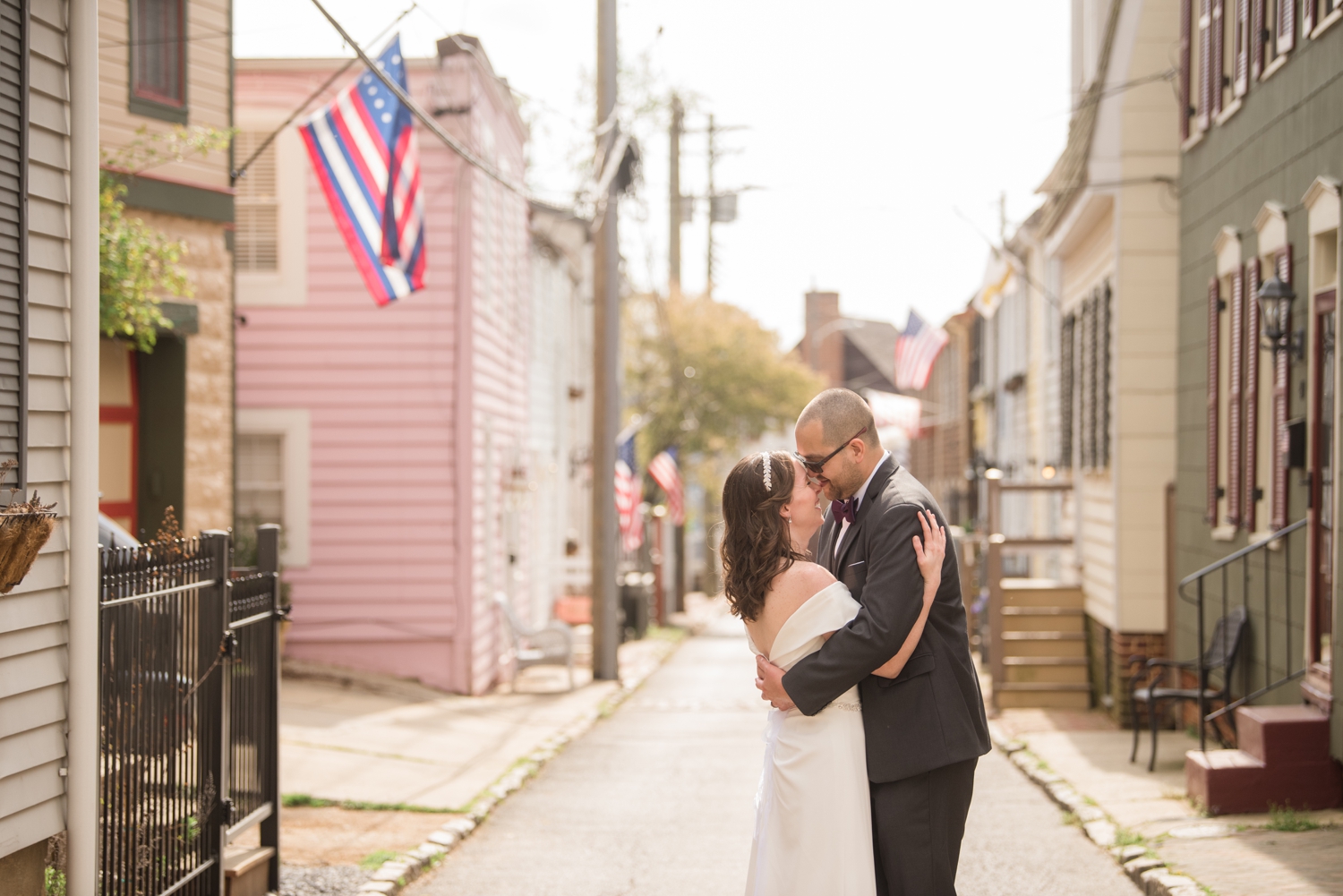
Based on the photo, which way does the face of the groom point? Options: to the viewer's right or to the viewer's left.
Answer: to the viewer's left

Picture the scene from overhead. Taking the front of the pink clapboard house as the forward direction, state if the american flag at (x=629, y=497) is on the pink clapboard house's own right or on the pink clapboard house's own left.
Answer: on the pink clapboard house's own left

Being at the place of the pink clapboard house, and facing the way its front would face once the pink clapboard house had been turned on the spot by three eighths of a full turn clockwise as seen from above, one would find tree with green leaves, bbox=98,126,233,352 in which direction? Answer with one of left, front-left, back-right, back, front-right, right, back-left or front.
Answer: front-left

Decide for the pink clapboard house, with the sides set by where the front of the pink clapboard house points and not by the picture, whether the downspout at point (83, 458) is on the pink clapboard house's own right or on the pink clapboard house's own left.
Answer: on the pink clapboard house's own right

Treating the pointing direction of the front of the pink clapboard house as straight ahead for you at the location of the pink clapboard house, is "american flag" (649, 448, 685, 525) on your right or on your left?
on your left

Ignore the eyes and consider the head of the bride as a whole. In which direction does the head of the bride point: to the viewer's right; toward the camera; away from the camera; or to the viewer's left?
to the viewer's right
